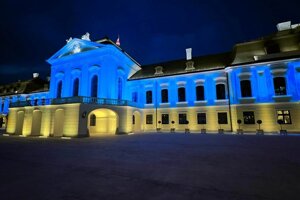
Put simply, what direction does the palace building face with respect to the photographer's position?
facing the viewer and to the left of the viewer
